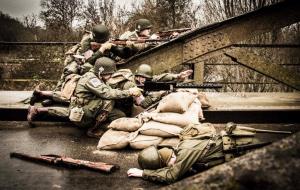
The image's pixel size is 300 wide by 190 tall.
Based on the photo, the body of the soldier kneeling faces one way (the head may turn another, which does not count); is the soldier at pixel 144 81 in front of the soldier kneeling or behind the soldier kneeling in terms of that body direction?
in front

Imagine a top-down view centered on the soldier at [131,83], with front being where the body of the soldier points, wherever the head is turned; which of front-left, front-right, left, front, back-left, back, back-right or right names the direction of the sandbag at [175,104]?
front-right

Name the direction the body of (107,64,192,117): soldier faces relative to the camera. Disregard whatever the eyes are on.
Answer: to the viewer's right

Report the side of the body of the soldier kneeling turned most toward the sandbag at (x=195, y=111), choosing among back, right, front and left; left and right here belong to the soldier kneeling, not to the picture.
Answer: front

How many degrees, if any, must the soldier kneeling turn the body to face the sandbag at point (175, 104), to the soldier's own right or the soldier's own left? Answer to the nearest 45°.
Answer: approximately 45° to the soldier's own right

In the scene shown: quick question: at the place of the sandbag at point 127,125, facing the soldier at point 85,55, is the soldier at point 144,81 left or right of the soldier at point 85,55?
right

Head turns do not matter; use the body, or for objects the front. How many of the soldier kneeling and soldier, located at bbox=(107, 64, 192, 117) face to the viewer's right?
2

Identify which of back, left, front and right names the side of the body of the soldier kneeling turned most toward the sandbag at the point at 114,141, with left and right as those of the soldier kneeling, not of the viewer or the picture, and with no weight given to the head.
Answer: right

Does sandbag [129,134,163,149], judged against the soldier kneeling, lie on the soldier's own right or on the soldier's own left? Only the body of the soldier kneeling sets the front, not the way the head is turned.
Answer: on the soldier's own right

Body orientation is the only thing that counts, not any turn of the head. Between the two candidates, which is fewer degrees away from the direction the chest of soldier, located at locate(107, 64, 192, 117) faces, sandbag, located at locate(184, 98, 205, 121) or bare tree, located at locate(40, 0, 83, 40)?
the sandbag

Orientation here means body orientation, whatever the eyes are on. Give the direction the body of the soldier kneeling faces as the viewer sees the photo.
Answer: to the viewer's right
